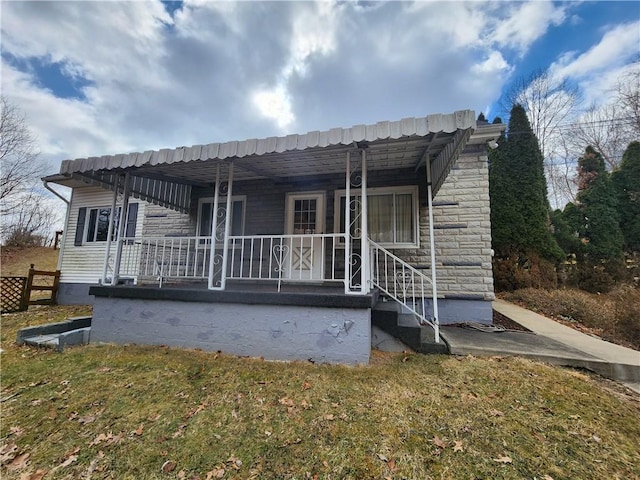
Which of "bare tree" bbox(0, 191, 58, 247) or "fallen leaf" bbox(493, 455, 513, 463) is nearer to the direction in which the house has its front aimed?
the fallen leaf

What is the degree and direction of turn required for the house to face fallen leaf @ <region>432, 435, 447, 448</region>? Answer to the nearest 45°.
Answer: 0° — it already faces it

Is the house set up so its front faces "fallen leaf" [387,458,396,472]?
yes

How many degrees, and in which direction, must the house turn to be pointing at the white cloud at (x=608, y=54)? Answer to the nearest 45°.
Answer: approximately 90° to its left

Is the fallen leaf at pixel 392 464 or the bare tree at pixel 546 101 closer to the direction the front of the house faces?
the fallen leaf

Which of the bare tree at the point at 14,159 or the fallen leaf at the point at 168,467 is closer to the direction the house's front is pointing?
the fallen leaf

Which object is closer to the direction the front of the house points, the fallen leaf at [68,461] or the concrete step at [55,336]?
the fallen leaf

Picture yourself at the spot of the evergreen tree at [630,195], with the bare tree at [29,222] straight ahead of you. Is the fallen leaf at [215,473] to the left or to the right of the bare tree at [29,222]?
left

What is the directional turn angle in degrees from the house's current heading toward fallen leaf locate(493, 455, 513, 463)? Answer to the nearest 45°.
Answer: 0° — it already faces it

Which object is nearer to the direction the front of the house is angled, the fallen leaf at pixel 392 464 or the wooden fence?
the fallen leaf

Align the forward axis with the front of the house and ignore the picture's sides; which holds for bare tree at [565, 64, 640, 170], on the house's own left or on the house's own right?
on the house's own left

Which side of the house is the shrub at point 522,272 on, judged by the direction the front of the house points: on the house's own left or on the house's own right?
on the house's own left

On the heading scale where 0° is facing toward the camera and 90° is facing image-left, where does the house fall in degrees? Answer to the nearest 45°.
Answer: approximately 0°

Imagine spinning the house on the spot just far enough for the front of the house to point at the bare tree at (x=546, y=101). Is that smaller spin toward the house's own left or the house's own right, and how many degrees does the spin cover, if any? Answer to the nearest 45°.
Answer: approximately 135° to the house's own left
